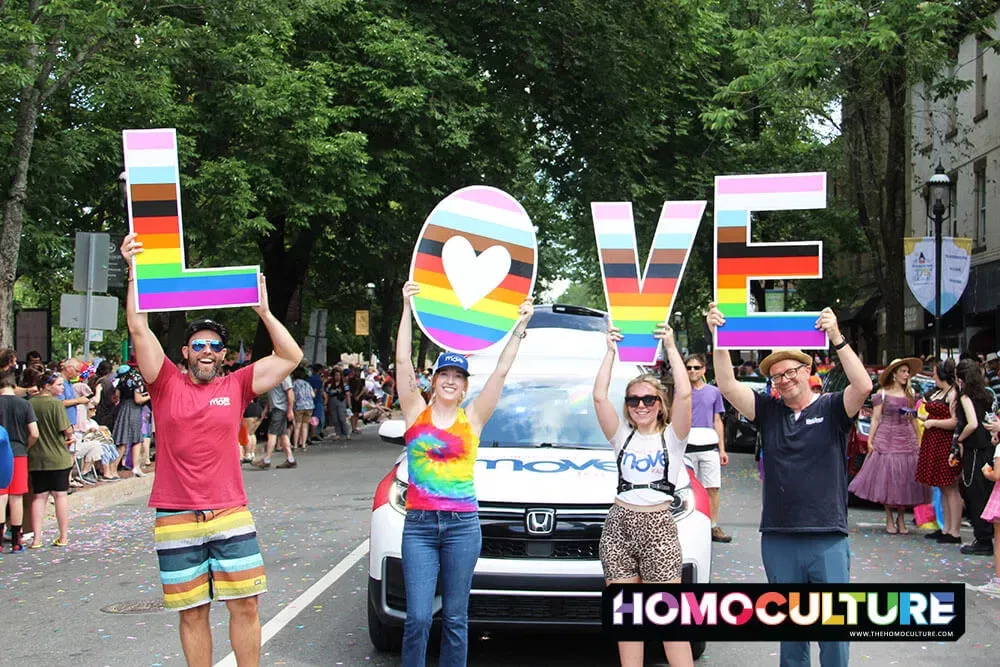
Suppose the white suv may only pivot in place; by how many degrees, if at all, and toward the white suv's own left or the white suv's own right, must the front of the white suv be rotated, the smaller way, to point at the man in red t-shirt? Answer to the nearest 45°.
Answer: approximately 45° to the white suv's own right

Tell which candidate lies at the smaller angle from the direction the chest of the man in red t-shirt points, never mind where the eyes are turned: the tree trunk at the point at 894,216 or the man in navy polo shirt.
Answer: the man in navy polo shirt

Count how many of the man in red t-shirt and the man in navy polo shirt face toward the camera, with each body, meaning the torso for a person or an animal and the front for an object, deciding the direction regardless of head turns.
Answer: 2

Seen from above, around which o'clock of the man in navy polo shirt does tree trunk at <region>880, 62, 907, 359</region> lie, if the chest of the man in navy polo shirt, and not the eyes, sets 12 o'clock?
The tree trunk is roughly at 6 o'clock from the man in navy polo shirt.

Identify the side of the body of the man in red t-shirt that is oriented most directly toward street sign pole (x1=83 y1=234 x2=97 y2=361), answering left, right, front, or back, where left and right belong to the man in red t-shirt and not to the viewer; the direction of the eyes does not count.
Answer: back

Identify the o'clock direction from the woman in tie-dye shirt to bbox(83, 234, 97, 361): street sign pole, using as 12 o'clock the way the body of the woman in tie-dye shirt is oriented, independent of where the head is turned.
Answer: The street sign pole is roughly at 5 o'clock from the woman in tie-dye shirt.

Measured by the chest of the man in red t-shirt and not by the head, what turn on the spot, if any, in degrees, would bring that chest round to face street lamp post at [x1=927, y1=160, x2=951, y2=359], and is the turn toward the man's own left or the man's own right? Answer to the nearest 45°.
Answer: approximately 135° to the man's own left
